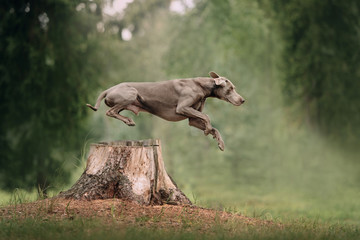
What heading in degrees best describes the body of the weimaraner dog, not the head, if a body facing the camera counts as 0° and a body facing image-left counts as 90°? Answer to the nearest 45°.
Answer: approximately 270°
